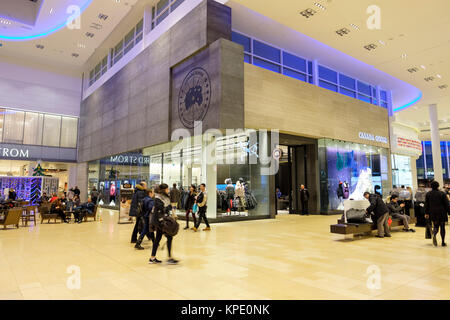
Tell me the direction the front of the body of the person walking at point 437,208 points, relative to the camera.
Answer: away from the camera

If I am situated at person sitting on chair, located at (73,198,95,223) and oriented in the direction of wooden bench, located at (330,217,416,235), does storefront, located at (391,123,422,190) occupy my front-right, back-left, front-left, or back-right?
front-left

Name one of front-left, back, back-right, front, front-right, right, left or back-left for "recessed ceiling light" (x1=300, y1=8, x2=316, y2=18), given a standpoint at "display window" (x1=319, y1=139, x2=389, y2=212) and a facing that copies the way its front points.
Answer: front-right

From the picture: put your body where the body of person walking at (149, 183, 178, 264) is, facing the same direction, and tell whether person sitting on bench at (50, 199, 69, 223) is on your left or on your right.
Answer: on your left

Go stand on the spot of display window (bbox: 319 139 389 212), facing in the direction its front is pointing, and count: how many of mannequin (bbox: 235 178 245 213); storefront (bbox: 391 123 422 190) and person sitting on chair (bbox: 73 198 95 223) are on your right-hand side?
2

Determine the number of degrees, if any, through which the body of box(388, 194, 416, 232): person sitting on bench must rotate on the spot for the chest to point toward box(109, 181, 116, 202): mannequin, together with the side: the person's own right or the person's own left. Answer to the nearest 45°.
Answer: approximately 180°

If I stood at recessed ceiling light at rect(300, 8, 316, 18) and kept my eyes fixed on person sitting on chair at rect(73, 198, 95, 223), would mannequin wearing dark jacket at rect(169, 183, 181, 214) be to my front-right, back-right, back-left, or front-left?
front-right

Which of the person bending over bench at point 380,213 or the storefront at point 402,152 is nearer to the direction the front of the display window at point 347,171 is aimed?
the person bending over bench
